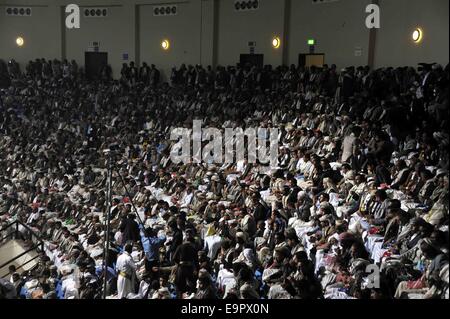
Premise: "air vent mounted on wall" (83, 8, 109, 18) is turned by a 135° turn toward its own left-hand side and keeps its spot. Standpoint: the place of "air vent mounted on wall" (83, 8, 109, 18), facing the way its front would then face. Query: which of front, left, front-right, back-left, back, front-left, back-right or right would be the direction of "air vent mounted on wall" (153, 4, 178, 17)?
right

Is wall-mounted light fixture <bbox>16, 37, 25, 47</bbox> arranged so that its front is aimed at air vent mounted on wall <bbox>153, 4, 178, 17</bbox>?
no

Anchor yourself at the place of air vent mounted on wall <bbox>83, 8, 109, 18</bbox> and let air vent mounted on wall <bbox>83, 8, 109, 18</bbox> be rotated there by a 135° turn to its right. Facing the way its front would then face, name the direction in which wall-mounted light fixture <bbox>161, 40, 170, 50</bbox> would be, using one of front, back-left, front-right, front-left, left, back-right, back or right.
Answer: back

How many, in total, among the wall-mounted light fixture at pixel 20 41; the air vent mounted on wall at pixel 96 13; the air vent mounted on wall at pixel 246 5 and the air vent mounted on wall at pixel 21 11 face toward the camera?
4

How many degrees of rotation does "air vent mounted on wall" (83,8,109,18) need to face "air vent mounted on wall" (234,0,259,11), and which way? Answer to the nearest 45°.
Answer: approximately 45° to its left

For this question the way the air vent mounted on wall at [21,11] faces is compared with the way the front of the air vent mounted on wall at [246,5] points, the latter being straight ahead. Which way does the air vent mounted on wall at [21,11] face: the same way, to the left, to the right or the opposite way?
the same way

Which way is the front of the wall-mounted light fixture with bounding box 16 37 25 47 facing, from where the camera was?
facing the viewer

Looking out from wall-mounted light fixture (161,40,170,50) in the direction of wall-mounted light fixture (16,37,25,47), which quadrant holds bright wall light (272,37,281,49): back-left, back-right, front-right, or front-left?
back-left

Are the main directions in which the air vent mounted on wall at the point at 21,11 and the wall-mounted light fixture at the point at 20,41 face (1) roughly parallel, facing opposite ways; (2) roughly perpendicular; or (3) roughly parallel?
roughly parallel

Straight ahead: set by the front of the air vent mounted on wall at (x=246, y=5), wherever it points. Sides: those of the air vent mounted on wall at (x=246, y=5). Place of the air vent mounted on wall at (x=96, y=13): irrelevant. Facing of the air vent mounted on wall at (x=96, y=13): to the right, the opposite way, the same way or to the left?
the same way

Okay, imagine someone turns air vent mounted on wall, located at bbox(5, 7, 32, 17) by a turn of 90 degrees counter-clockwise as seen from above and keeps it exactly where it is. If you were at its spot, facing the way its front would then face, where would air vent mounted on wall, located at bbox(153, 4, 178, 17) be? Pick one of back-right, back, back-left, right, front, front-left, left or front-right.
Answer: front-right

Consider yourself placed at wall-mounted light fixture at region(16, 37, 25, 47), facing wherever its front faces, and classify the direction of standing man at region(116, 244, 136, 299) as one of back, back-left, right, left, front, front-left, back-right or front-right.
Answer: front

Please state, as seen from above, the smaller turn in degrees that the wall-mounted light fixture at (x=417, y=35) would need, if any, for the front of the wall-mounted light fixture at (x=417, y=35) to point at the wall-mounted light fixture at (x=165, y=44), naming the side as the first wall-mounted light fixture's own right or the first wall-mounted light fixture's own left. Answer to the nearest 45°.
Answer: approximately 90° to the first wall-mounted light fixture's own right

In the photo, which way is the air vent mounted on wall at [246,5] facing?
toward the camera

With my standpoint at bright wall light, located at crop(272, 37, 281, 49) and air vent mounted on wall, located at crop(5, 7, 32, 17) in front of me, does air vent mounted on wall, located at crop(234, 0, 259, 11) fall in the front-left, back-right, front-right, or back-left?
front-right

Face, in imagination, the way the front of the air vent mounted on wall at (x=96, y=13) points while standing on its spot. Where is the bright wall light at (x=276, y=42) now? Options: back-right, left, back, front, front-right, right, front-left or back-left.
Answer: front-left
